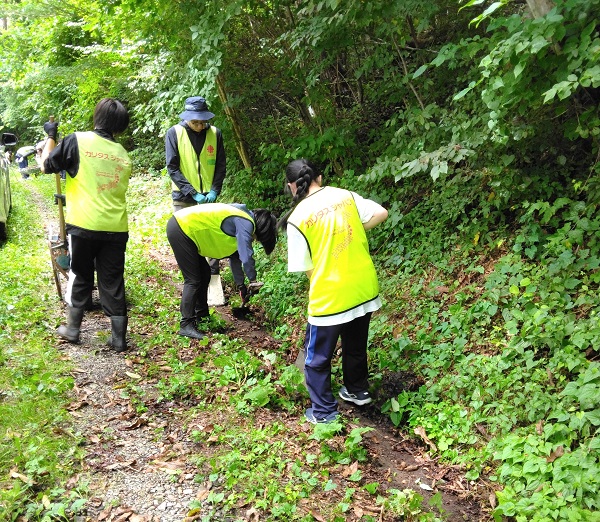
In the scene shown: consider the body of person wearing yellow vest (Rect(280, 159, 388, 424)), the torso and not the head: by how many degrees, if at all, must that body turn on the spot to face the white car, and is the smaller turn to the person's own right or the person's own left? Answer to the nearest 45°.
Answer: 0° — they already face it

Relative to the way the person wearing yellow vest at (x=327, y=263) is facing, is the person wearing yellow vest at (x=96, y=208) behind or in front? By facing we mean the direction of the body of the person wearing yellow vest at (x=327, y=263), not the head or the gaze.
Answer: in front

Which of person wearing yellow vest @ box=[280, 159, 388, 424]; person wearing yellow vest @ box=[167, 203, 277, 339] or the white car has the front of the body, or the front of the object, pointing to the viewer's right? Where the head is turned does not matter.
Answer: person wearing yellow vest @ box=[167, 203, 277, 339]

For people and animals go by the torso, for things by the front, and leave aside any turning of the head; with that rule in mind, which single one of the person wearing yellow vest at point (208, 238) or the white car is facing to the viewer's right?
the person wearing yellow vest

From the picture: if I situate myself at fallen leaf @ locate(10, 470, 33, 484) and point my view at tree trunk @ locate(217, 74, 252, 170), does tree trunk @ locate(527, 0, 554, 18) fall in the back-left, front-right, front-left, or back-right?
front-right

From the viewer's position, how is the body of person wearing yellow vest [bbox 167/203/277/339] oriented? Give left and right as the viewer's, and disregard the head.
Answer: facing to the right of the viewer

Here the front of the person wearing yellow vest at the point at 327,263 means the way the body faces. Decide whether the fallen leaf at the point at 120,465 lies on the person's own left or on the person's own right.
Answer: on the person's own left

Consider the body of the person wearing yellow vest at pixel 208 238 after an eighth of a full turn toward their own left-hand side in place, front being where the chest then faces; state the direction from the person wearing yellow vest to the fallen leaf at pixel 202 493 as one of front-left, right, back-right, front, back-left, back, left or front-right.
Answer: back-right
